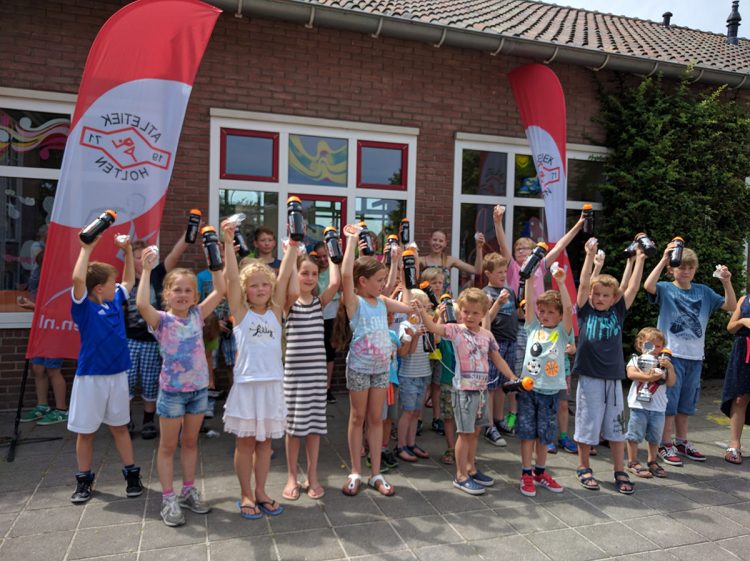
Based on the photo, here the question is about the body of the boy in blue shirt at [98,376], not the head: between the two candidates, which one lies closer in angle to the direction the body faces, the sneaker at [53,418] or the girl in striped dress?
the girl in striped dress

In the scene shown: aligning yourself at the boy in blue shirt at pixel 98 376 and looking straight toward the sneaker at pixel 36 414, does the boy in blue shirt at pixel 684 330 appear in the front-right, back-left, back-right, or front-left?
back-right

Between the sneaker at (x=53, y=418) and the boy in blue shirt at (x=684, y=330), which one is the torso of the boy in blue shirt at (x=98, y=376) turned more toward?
the boy in blue shirt

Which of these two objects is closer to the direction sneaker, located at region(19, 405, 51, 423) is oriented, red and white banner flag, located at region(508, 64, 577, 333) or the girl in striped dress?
the girl in striped dress
